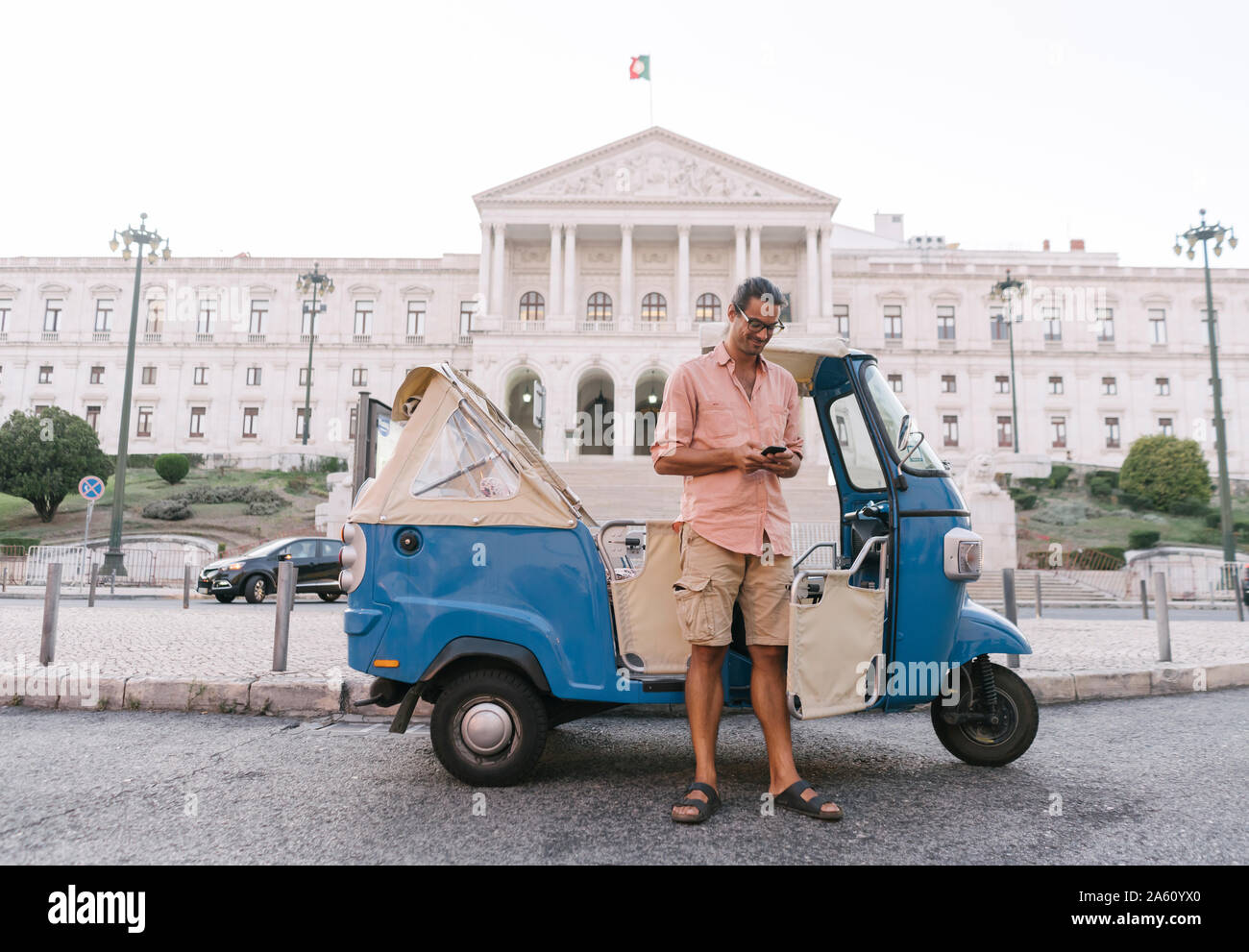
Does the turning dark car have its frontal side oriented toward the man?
no

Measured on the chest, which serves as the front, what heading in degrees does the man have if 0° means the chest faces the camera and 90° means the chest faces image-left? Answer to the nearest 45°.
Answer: approximately 315°

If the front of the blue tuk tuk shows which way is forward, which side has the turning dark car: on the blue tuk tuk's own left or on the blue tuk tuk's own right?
on the blue tuk tuk's own left

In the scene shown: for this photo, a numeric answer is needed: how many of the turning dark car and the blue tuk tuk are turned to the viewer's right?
1

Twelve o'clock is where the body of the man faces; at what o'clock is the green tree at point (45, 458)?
The green tree is roughly at 6 o'clock from the man.

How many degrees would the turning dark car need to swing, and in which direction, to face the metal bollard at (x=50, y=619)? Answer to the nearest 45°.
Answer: approximately 45° to its left

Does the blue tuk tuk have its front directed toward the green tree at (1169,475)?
no

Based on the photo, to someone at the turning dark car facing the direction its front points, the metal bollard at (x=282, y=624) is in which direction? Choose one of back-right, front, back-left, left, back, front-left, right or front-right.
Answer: front-left

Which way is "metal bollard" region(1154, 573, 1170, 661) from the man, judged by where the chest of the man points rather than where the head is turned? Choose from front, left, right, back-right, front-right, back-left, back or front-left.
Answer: left

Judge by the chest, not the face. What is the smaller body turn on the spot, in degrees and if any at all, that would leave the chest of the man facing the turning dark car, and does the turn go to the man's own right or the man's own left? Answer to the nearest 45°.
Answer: approximately 180°

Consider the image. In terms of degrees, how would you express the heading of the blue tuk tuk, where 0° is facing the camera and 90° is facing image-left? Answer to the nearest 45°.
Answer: approximately 270°

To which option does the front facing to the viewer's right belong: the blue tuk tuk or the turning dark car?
the blue tuk tuk

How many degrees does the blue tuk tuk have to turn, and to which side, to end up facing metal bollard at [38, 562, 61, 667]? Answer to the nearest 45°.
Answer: approximately 135° to its left

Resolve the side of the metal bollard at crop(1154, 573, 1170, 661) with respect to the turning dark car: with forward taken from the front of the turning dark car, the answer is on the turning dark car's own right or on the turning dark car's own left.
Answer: on the turning dark car's own left

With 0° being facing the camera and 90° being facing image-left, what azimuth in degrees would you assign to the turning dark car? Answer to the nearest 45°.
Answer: approximately 45°
